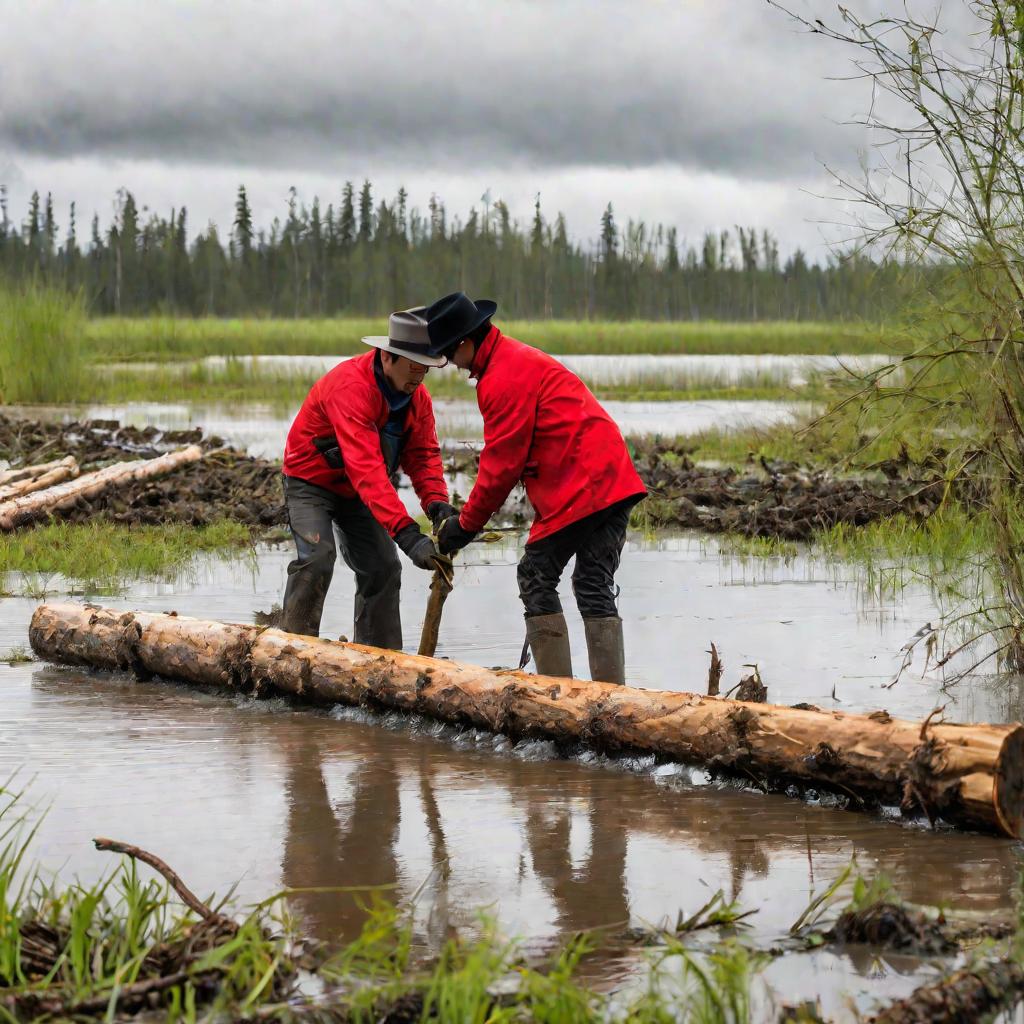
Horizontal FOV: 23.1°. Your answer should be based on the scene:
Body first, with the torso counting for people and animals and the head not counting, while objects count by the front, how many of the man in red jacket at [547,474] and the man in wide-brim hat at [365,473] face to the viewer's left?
1

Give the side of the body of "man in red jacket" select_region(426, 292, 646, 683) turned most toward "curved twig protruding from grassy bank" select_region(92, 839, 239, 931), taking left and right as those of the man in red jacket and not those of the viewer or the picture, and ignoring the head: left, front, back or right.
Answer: left

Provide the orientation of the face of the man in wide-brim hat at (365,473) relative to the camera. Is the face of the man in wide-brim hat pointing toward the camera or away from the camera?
toward the camera

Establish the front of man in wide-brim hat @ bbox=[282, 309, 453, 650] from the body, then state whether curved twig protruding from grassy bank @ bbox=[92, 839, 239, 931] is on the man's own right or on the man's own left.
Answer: on the man's own right

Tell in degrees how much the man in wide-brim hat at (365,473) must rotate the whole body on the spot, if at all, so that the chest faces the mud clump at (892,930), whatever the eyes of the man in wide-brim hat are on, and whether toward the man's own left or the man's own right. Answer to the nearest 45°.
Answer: approximately 45° to the man's own right

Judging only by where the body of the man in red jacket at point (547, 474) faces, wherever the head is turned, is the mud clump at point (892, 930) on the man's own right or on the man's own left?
on the man's own left

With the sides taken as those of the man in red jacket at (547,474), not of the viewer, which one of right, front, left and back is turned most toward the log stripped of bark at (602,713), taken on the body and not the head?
left

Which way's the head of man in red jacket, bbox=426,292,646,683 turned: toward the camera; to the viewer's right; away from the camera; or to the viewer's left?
to the viewer's left

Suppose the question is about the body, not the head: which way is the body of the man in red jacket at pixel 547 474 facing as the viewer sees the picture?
to the viewer's left
